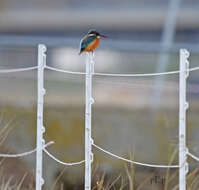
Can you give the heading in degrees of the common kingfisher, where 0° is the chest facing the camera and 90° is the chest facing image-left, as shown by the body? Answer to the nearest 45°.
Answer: approximately 270°

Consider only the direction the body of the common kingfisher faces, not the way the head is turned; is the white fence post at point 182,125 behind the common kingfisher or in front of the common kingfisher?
in front
